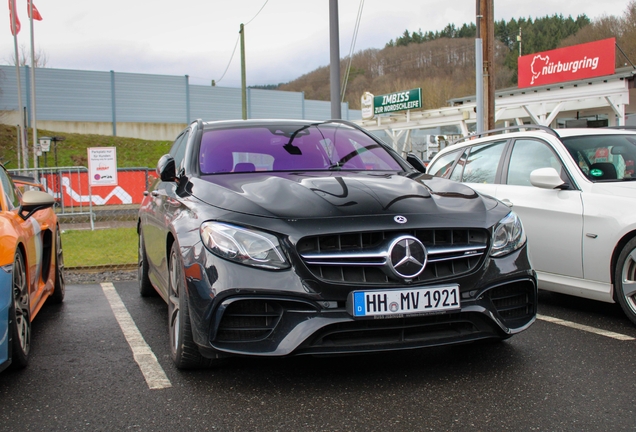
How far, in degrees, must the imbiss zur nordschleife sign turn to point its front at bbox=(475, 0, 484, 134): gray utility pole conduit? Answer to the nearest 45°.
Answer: approximately 45° to its left

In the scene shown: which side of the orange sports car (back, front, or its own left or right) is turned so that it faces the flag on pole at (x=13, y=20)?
back

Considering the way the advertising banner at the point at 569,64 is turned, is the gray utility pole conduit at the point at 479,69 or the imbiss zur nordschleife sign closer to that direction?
the gray utility pole conduit

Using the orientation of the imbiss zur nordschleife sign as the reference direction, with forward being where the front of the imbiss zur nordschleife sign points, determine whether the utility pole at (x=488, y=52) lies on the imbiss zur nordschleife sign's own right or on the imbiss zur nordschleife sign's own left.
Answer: on the imbiss zur nordschleife sign's own left

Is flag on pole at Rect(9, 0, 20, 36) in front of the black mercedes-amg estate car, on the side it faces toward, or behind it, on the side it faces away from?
behind

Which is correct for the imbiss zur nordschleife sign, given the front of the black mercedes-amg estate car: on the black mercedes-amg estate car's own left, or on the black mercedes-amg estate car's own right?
on the black mercedes-amg estate car's own left

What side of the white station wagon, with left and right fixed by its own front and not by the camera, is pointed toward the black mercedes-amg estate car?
right

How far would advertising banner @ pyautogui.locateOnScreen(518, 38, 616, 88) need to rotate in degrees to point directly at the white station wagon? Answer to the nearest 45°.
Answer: approximately 45° to its left

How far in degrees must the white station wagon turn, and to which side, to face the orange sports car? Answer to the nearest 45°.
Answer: approximately 90° to its right
